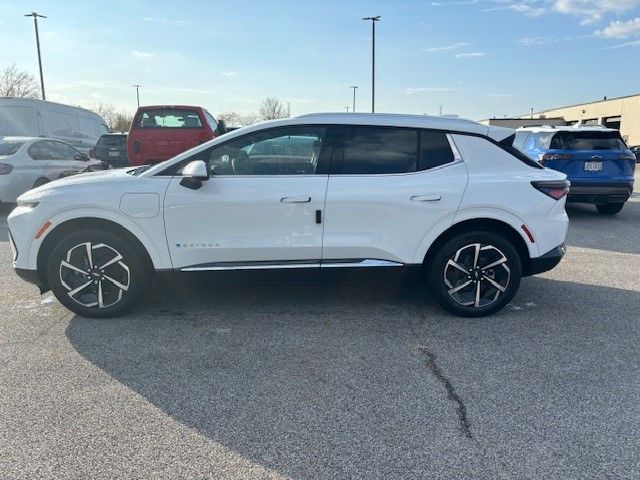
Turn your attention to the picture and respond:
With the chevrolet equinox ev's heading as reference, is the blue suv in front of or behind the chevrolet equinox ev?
behind

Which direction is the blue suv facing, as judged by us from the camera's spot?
facing away from the viewer and to the left of the viewer

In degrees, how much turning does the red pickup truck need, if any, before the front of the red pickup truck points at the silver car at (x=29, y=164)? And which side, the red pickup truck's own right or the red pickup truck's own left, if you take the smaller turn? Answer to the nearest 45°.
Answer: approximately 135° to the red pickup truck's own left

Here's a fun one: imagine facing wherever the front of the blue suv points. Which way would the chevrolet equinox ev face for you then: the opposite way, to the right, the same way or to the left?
to the left

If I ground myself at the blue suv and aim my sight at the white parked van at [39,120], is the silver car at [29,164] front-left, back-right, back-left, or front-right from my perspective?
front-left

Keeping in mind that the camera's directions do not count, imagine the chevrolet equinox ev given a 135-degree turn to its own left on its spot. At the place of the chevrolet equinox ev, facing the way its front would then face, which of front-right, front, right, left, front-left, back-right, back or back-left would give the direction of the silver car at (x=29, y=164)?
back

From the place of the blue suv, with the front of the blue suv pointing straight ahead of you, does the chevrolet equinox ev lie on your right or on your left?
on your left

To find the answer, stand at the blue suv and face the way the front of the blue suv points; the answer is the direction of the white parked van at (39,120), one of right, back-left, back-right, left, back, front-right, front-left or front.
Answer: front-left

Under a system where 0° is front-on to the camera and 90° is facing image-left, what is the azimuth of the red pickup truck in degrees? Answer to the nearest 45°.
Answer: approximately 225°

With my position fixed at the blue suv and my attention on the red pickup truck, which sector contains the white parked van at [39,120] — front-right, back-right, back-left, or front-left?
front-right

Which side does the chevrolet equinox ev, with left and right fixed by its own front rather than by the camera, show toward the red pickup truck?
right

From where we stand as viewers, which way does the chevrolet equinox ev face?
facing to the left of the viewer
